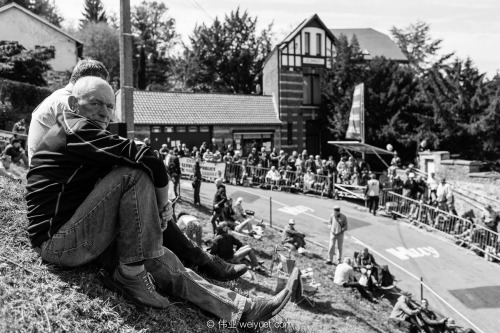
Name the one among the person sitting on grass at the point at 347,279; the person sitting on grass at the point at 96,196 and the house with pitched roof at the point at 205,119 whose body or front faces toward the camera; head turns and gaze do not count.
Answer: the house with pitched roof

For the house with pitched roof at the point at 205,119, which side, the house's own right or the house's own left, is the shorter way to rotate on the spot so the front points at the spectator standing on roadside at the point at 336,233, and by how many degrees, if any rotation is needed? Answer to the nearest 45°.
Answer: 0° — it already faces them

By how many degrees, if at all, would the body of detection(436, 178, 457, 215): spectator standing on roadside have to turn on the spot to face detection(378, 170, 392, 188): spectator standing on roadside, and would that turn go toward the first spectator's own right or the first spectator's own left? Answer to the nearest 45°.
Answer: approximately 90° to the first spectator's own right

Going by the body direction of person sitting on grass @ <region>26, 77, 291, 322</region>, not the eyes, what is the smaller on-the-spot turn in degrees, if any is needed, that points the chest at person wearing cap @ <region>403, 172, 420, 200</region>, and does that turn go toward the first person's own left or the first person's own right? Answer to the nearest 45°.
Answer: approximately 45° to the first person's own left

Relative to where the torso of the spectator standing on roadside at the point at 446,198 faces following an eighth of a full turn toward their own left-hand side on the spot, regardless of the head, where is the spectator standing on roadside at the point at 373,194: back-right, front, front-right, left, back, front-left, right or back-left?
right

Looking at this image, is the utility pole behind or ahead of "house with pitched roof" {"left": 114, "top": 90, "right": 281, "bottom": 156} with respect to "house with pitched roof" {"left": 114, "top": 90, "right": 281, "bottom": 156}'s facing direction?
ahead

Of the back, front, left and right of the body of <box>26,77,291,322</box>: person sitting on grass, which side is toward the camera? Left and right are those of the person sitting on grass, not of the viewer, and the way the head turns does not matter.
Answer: right

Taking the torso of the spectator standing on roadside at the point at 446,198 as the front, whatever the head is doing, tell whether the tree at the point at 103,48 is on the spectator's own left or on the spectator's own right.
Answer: on the spectator's own right

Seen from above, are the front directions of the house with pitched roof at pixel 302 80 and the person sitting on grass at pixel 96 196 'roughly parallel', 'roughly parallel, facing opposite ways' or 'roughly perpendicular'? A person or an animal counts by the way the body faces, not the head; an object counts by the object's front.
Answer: roughly perpendicular

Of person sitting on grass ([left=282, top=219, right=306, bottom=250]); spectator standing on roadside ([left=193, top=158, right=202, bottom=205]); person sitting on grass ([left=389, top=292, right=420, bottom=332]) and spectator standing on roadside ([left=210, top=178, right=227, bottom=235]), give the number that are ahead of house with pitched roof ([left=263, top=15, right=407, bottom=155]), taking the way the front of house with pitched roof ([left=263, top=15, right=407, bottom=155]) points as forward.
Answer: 4

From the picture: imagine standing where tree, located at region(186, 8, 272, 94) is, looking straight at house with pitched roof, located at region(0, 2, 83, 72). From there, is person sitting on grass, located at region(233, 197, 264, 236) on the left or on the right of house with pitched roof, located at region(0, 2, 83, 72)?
left

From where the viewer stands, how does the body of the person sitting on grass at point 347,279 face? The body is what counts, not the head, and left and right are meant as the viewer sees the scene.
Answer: facing to the right of the viewer

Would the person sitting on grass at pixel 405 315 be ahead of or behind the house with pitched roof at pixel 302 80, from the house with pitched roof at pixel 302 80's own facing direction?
ahead

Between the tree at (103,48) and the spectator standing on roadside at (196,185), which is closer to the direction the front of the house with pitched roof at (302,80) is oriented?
the spectator standing on roadside

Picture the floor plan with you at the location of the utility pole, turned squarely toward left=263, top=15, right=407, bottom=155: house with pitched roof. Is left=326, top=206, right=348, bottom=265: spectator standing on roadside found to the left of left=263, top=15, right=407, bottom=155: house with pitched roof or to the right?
right

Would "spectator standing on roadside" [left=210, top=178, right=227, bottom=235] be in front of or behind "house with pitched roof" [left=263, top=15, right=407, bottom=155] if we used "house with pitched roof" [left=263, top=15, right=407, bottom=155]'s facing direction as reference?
in front

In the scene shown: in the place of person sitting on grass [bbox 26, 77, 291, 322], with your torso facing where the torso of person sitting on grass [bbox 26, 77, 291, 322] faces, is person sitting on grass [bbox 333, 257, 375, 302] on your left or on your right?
on your left

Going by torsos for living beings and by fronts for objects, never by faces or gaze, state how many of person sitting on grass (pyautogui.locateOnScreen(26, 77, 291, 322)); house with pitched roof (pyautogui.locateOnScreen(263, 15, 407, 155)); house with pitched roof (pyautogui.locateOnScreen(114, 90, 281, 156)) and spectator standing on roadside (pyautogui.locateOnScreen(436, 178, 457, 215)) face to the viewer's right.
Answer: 1
